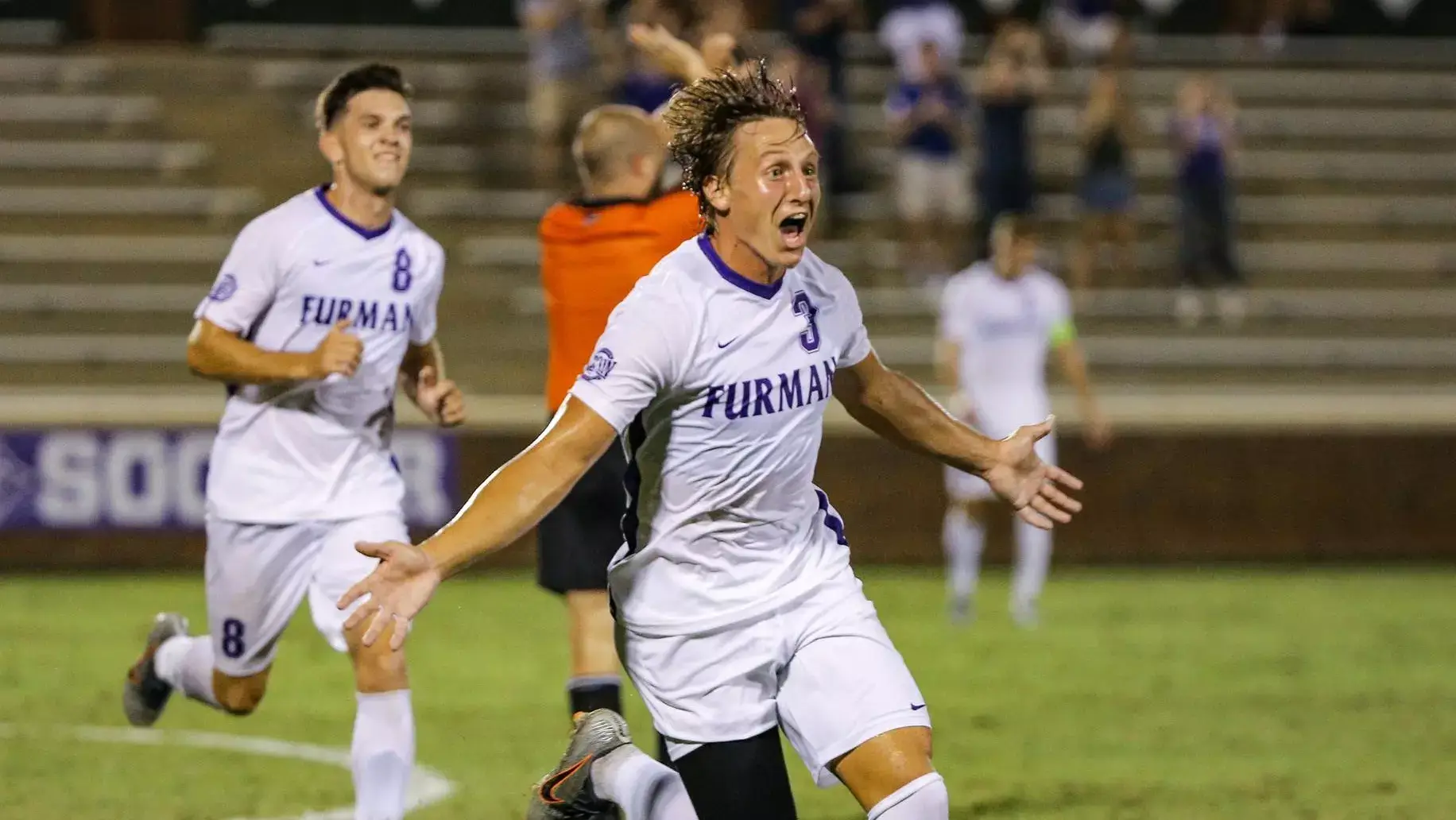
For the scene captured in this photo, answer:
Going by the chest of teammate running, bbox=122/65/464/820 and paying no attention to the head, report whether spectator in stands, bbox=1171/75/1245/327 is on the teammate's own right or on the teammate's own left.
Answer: on the teammate's own left

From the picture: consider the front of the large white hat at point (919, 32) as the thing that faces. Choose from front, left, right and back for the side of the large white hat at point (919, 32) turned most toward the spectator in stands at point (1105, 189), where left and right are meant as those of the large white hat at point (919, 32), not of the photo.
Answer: left

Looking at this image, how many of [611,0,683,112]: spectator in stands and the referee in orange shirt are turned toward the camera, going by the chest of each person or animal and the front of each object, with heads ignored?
1

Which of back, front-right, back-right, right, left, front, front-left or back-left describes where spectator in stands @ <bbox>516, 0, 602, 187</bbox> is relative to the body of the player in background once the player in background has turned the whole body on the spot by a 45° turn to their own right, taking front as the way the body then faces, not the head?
right

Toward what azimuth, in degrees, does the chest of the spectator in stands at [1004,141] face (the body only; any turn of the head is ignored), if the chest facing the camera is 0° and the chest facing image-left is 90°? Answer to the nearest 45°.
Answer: approximately 0°

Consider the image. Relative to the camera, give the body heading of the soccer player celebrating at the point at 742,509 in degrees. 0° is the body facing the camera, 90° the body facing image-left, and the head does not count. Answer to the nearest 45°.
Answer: approximately 315°

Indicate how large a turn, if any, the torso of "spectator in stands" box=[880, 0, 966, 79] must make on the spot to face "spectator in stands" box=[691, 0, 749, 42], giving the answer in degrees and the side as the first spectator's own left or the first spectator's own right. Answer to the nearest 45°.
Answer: approximately 45° to the first spectator's own right

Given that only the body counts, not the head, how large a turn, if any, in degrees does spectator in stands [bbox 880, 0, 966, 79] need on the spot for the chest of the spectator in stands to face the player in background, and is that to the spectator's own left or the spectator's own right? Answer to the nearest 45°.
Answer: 0° — they already face them

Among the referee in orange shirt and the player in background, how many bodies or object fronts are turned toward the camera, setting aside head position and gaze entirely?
1

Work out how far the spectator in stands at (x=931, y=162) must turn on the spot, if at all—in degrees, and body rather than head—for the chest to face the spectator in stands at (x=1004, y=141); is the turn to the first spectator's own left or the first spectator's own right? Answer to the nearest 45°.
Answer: approximately 90° to the first spectator's own left

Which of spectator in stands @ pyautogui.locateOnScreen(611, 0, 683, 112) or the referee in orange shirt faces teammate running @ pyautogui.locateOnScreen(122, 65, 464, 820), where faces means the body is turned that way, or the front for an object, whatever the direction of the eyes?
the spectator in stands

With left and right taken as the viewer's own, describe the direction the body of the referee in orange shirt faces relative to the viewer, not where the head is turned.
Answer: facing away from the viewer and to the right of the viewer
